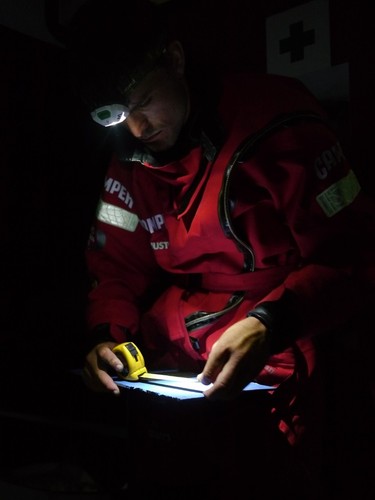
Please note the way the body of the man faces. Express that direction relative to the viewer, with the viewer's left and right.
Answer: facing the viewer and to the left of the viewer

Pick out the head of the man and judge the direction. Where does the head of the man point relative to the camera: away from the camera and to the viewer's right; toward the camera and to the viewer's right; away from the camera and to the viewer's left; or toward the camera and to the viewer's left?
toward the camera and to the viewer's left
